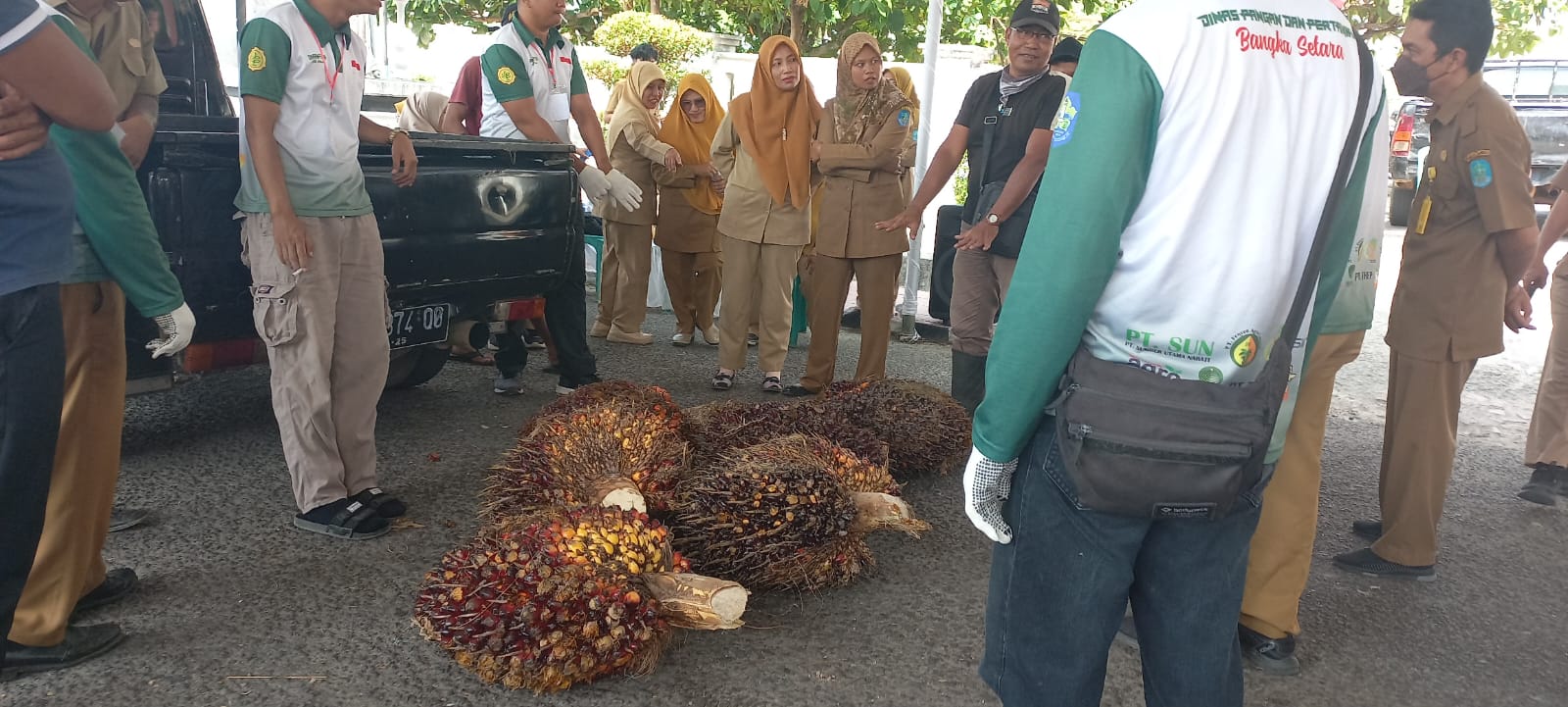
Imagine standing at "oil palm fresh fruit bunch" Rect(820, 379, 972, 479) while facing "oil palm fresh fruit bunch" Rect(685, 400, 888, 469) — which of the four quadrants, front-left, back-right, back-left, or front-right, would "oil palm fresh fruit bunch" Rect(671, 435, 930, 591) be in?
front-left

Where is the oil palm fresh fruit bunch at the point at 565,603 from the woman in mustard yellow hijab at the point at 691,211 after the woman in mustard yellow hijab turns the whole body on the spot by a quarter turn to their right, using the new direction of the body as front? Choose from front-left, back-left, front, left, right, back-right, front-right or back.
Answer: left

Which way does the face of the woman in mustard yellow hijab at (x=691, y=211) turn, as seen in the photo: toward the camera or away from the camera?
toward the camera

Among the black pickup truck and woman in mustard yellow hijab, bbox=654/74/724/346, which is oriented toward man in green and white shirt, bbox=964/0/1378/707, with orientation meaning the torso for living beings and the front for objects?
the woman in mustard yellow hijab

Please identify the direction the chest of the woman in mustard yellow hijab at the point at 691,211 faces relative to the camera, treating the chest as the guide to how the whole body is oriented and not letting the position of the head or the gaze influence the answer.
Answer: toward the camera

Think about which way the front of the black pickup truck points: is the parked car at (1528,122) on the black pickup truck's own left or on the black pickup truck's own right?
on the black pickup truck's own right

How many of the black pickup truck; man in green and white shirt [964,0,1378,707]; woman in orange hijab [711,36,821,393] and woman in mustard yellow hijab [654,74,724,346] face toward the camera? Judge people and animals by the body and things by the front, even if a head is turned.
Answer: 2

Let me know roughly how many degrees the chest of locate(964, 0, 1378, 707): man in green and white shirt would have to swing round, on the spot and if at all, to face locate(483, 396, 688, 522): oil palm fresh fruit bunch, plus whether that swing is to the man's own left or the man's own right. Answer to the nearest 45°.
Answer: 0° — they already face it

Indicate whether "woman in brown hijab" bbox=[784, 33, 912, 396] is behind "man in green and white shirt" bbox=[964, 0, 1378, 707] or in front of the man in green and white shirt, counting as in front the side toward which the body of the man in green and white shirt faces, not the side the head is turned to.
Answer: in front

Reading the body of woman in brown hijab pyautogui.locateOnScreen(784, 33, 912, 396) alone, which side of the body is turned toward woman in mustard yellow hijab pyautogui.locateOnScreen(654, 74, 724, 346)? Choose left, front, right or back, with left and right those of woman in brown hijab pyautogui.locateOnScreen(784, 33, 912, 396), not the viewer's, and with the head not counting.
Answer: right

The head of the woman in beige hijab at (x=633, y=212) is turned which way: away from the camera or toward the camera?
toward the camera

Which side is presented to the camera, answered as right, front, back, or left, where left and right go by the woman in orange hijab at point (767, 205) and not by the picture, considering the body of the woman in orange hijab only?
front
